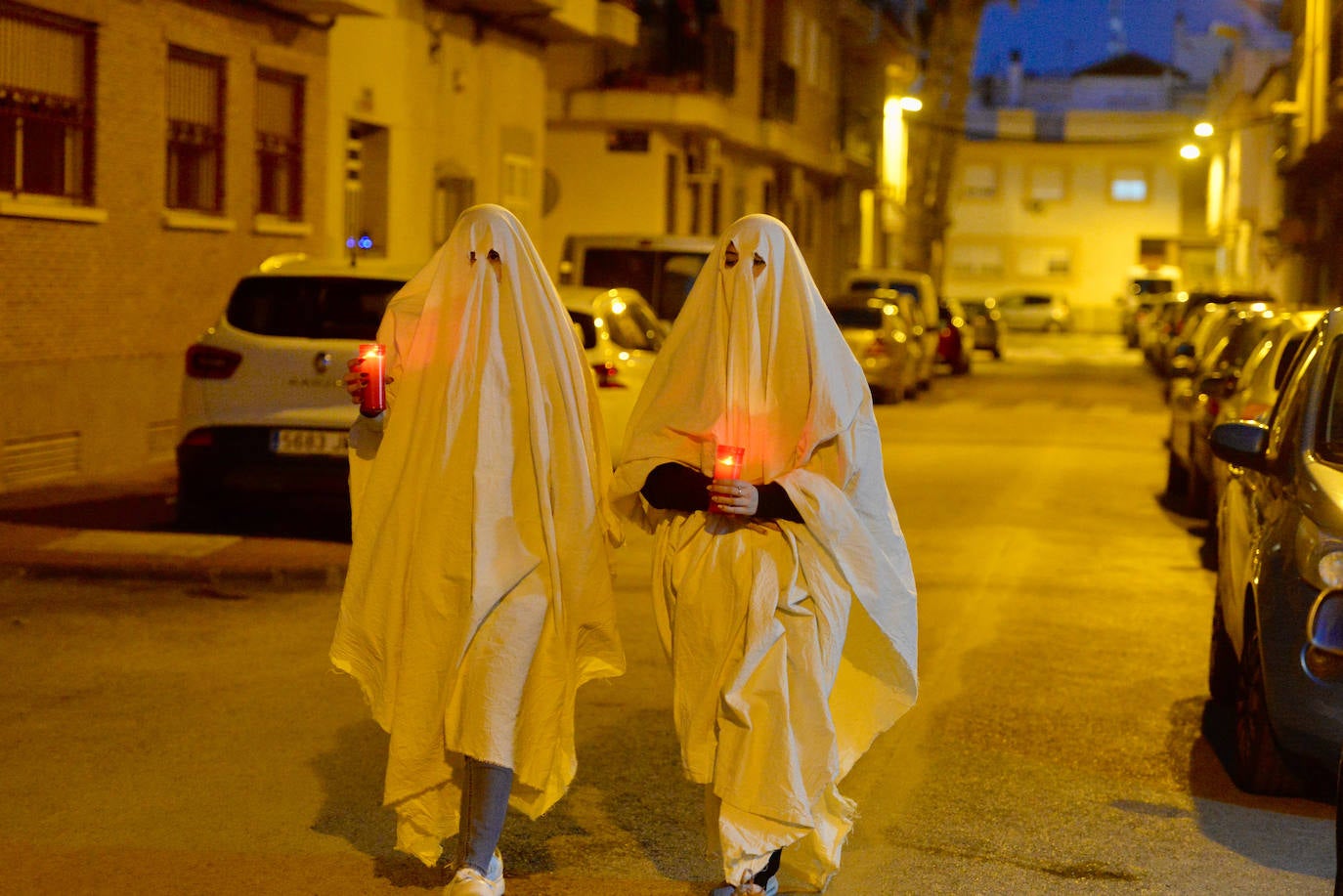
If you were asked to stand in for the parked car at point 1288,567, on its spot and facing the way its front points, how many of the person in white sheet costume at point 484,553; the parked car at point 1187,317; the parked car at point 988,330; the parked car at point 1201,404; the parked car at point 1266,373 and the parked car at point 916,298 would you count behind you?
5

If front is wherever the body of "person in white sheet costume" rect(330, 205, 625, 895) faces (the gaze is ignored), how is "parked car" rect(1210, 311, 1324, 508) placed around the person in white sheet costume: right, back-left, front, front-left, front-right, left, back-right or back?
back-left

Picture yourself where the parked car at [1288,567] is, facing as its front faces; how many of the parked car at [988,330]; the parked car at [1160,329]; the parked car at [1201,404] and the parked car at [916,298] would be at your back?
4

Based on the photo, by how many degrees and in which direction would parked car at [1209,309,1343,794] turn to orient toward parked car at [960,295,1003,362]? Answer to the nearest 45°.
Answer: approximately 180°

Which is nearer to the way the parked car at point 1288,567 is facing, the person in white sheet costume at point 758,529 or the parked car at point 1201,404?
the person in white sheet costume

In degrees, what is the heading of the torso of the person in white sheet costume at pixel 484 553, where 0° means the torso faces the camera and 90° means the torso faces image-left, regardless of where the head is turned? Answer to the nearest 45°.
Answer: approximately 0°

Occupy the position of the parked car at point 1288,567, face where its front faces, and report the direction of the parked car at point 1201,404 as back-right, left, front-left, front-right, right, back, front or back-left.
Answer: back

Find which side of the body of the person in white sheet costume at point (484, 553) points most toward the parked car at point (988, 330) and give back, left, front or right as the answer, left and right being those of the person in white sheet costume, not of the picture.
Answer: back

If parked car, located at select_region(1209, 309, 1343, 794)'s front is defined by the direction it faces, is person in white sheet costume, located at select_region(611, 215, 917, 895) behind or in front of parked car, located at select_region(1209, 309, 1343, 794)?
in front

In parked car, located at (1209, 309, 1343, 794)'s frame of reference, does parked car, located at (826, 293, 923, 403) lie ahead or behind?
behind

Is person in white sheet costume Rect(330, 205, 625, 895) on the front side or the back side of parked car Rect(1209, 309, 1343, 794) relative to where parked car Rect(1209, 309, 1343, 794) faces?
on the front side

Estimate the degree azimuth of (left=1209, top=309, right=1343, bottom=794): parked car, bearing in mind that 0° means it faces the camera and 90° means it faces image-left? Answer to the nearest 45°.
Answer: approximately 0°

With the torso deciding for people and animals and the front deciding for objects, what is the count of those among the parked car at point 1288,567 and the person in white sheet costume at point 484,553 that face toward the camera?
2

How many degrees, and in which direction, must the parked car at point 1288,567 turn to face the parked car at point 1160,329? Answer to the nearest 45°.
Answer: approximately 180°

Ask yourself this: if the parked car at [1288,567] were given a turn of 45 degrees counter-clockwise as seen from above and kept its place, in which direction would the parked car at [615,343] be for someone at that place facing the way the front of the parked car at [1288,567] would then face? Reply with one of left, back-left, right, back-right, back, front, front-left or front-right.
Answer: back
